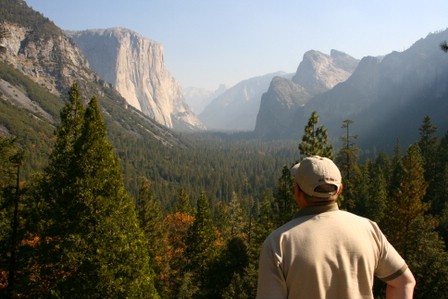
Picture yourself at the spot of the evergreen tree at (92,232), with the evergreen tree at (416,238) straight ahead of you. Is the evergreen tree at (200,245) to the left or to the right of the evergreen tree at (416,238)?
left

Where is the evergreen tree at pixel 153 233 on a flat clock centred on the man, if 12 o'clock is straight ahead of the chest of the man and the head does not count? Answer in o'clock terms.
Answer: The evergreen tree is roughly at 11 o'clock from the man.

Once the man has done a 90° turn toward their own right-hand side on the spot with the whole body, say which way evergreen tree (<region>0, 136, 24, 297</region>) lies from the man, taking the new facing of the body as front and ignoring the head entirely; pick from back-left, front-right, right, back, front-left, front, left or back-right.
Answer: back-left

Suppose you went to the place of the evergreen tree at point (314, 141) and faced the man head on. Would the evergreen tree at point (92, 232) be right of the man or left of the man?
right

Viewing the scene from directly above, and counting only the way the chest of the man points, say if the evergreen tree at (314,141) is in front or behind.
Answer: in front

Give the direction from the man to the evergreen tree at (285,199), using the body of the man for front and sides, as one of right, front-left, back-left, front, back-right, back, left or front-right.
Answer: front

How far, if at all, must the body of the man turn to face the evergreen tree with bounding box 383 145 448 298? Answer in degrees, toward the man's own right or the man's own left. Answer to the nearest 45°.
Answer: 0° — they already face it

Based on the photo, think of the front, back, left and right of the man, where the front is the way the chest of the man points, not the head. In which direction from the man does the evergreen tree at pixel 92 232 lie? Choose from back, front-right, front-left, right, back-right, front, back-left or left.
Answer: front-left

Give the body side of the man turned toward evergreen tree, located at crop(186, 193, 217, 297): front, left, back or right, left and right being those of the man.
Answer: front

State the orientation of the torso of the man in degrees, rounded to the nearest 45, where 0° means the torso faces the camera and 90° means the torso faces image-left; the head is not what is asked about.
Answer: approximately 180°
